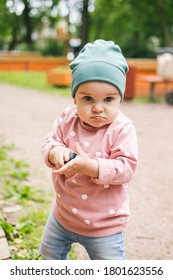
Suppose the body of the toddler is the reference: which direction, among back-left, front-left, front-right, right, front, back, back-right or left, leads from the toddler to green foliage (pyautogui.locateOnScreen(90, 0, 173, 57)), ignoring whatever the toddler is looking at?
back

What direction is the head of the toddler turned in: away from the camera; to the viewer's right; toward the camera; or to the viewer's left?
toward the camera

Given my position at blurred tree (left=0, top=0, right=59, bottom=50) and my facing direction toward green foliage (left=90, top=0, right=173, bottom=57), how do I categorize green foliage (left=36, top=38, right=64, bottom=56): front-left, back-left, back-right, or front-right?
front-right

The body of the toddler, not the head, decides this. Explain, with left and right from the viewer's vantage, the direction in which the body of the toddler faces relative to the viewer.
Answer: facing the viewer

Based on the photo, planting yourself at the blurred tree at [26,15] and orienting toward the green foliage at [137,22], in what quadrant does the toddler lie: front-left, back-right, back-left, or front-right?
front-right

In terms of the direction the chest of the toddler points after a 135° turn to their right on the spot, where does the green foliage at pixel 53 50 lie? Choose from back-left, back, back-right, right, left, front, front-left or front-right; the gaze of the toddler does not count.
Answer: front-right

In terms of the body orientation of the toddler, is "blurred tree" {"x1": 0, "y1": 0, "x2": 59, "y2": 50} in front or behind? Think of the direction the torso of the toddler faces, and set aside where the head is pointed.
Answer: behind
